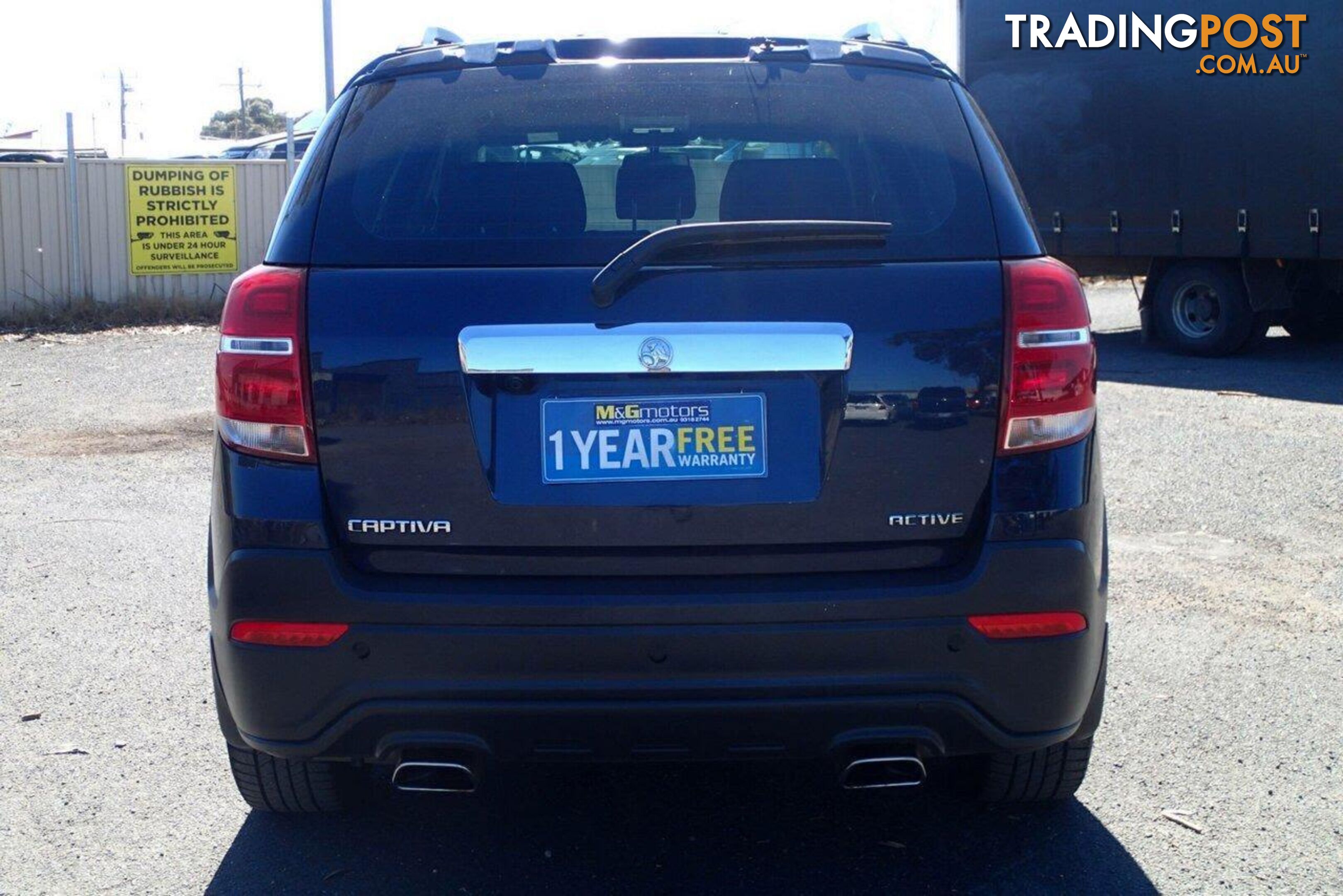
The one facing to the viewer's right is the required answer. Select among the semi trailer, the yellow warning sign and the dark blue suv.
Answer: the semi trailer

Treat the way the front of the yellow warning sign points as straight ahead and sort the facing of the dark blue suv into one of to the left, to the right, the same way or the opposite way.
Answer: the opposite way

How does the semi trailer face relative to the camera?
to the viewer's right

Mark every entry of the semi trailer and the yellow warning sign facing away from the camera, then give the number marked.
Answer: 0

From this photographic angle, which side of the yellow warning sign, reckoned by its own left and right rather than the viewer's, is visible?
front

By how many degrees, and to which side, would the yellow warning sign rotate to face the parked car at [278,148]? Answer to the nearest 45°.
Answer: approximately 180°

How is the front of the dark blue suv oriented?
away from the camera

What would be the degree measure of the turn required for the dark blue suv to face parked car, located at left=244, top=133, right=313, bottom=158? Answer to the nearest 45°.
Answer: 0° — it already faces it

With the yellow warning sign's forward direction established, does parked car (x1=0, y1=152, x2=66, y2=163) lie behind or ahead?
behind

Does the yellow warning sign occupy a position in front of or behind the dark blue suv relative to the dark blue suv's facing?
in front

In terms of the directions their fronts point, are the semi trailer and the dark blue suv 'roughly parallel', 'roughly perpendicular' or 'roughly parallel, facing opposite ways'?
roughly perpendicular

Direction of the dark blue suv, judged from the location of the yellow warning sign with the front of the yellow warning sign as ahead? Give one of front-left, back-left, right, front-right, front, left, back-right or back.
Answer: front
